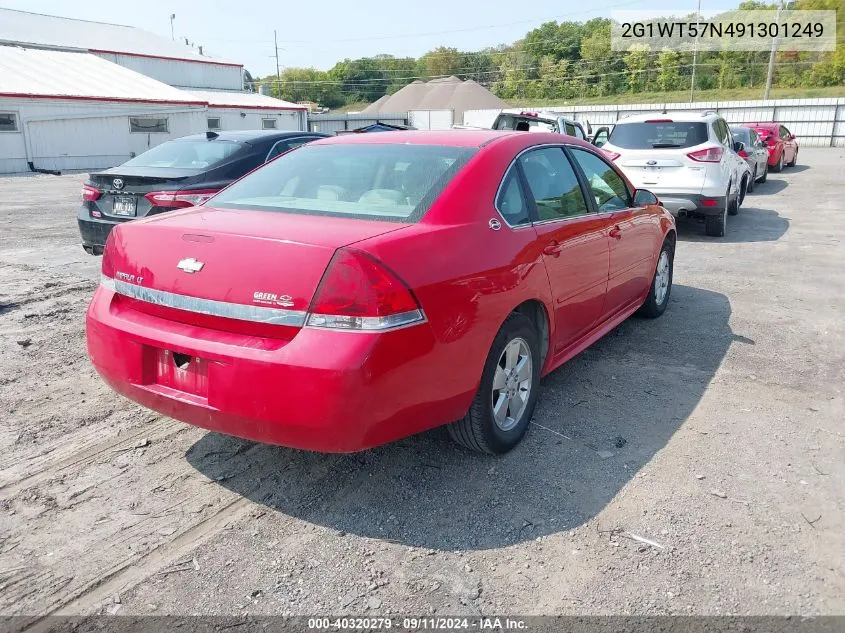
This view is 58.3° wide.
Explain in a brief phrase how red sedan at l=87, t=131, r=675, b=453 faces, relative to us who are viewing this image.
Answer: facing away from the viewer and to the right of the viewer

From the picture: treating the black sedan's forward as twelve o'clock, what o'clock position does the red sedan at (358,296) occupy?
The red sedan is roughly at 4 o'clock from the black sedan.

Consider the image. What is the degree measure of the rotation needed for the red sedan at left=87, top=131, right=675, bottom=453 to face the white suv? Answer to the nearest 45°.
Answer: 0° — it already faces it

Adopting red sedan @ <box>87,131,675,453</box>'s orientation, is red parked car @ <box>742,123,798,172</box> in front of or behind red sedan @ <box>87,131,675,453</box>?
in front

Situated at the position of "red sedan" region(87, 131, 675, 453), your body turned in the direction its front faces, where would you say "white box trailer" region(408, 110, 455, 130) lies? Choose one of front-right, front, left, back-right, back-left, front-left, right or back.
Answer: front-left

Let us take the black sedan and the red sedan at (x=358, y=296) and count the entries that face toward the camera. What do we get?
0

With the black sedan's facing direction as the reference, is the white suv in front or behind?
in front

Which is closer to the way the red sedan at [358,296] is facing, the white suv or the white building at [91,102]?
the white suv

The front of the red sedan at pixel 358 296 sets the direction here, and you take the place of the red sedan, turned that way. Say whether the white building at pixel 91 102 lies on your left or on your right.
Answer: on your left

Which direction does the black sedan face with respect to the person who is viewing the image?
facing away from the viewer and to the right of the viewer

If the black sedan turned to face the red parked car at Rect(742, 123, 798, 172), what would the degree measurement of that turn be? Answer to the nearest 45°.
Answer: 0° — it already faces it

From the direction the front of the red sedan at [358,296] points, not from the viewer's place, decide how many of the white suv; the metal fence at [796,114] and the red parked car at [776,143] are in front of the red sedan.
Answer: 3

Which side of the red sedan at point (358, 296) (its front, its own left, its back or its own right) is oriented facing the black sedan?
left
